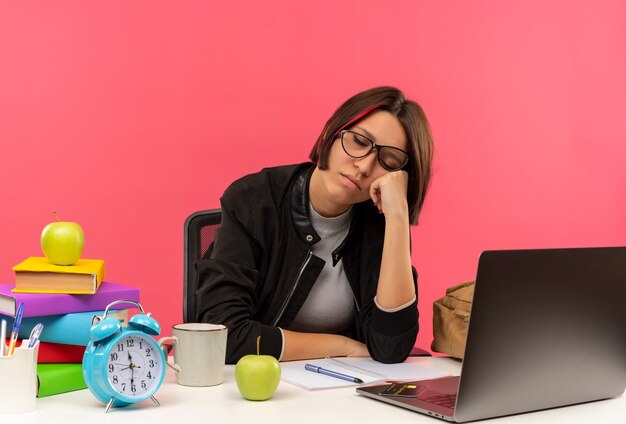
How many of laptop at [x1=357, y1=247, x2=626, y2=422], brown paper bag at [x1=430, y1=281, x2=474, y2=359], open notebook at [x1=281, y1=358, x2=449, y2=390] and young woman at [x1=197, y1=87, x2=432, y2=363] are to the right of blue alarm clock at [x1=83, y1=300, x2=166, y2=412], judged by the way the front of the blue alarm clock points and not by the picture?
0

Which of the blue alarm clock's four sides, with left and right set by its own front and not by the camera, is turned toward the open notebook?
left

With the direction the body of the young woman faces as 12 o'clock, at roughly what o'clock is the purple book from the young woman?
The purple book is roughly at 3 o'clock from the young woman.

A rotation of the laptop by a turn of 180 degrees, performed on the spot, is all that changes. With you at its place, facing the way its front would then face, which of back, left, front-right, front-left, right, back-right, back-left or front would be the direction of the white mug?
back-right

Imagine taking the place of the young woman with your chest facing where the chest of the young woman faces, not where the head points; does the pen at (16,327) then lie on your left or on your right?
on your right

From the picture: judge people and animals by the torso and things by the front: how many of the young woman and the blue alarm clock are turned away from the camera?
0

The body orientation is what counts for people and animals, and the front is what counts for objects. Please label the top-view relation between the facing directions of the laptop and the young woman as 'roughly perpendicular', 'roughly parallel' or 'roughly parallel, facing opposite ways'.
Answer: roughly parallel, facing opposite ways

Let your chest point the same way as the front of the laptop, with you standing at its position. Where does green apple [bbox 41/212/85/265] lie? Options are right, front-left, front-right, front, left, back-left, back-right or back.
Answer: front-left

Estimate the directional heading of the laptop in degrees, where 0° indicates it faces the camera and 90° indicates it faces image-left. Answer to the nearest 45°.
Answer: approximately 135°

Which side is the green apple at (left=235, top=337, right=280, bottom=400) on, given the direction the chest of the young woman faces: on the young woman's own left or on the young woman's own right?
on the young woman's own right

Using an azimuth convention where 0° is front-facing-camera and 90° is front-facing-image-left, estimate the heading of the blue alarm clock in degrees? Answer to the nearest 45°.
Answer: approximately 315°

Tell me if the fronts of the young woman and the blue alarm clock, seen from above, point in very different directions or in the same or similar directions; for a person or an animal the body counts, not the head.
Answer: same or similar directions

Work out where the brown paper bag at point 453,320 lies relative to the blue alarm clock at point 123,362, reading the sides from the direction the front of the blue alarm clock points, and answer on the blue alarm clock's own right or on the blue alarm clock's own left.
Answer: on the blue alarm clock's own left

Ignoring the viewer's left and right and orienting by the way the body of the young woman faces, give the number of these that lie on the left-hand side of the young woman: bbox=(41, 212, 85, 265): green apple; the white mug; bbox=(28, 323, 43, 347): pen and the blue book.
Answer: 0

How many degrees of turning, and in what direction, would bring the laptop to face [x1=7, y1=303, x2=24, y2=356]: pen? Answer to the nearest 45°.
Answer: approximately 45° to its left

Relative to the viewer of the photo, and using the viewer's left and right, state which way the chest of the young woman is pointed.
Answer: facing the viewer and to the right of the viewer
